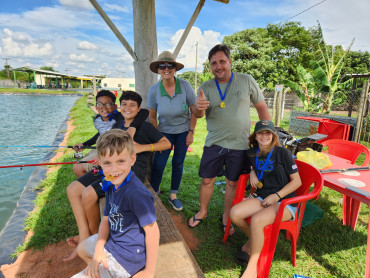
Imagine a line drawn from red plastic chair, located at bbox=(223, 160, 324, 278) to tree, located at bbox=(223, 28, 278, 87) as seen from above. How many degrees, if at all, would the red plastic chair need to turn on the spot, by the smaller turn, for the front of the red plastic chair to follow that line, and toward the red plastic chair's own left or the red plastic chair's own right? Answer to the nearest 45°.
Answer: approximately 135° to the red plastic chair's own right

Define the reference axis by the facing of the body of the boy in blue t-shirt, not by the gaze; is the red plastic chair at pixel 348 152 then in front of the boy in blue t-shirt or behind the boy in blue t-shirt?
behind

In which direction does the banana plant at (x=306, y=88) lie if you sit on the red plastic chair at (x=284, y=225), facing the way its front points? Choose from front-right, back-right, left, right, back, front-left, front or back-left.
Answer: back-right

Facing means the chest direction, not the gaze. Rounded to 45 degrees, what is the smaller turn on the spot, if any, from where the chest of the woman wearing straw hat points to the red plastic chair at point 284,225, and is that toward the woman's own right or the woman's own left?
approximately 45° to the woman's own left

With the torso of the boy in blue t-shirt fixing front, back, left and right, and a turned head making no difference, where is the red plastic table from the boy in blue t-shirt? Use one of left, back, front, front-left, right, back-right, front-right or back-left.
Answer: back-left

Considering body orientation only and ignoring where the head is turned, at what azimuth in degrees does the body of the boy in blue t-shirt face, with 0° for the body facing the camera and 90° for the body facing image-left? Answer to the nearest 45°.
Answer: approximately 45°

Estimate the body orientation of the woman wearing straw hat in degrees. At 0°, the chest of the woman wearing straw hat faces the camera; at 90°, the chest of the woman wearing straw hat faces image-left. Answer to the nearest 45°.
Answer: approximately 0°

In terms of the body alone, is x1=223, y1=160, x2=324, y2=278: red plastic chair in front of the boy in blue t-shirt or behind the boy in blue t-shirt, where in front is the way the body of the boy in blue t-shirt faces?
behind

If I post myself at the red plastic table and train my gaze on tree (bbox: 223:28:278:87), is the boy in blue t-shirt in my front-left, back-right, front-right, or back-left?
back-left

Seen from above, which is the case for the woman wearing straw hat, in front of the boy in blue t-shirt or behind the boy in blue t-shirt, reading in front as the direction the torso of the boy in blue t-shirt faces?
behind

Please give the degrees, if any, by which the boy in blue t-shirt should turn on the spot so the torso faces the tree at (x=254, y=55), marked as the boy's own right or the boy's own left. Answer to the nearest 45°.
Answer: approximately 180°

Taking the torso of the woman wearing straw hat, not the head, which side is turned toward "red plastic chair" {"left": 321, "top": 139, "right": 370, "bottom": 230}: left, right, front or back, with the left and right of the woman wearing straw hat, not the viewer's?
left
